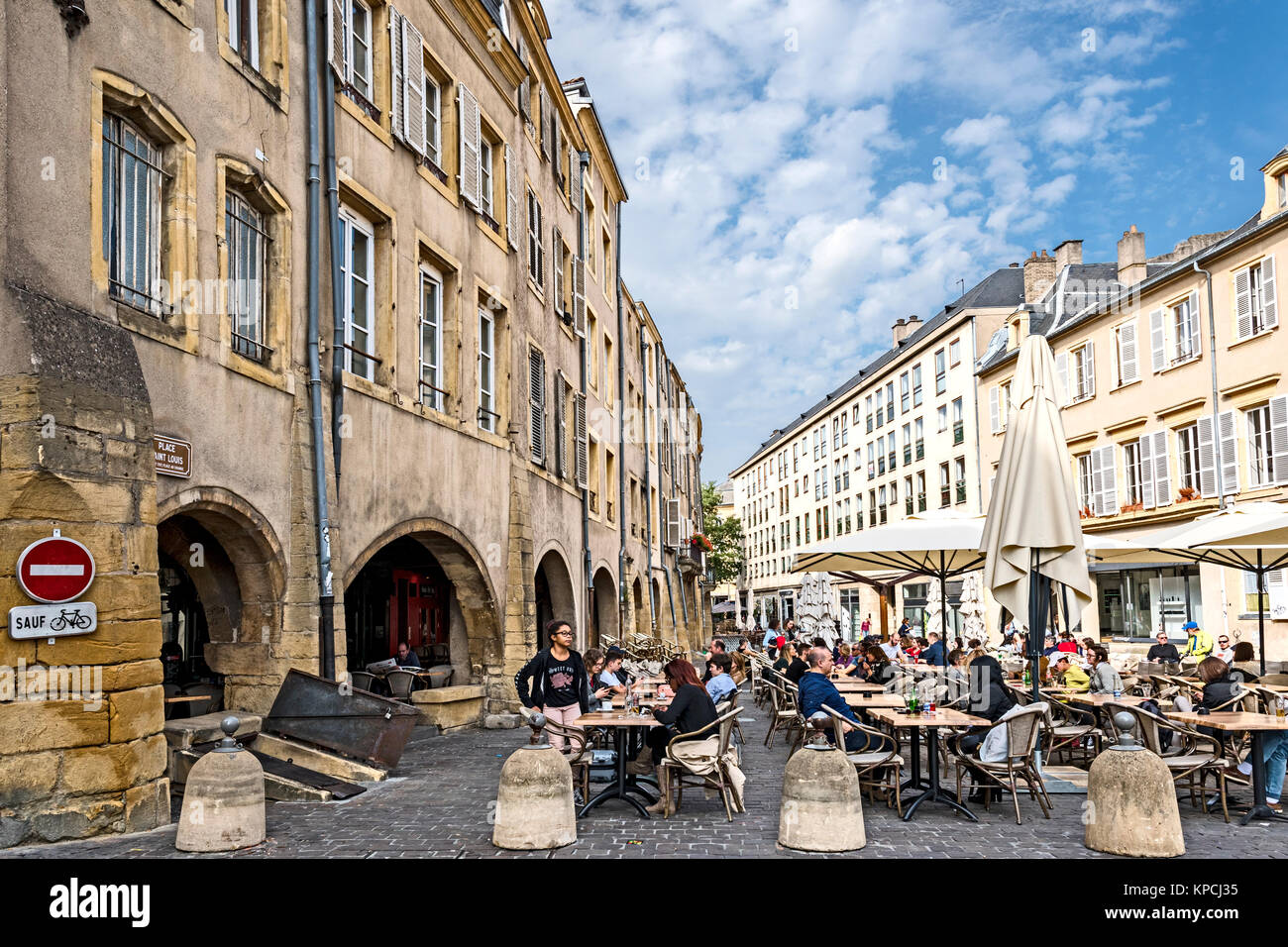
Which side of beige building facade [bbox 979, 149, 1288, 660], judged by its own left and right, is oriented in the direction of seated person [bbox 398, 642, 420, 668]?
front

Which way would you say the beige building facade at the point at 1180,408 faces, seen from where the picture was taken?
facing the viewer and to the left of the viewer

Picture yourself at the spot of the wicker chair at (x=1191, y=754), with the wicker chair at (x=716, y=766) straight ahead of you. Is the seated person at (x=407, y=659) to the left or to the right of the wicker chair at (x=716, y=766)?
right

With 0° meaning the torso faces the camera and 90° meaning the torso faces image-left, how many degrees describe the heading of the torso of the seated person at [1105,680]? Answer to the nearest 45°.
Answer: approximately 90°

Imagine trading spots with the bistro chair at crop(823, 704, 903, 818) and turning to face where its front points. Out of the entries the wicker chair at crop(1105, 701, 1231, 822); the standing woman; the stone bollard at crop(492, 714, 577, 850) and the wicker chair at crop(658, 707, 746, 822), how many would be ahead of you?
1

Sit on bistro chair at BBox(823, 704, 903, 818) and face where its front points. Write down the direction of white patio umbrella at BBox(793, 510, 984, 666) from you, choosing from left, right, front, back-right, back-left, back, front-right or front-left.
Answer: left

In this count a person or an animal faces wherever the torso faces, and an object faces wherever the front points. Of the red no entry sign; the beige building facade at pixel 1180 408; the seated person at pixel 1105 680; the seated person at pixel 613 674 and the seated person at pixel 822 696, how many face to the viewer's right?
2

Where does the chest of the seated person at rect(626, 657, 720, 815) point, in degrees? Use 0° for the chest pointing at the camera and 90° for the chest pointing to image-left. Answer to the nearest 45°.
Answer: approximately 90°

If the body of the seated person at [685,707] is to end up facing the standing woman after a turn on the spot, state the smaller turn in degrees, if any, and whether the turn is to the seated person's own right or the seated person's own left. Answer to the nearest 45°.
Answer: approximately 45° to the seated person's own right

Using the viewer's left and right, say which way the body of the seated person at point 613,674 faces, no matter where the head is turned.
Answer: facing to the right of the viewer

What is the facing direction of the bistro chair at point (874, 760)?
to the viewer's right

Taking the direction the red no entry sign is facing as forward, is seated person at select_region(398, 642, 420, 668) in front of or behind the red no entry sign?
behind

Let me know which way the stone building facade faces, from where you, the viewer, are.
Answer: facing the viewer and to the right of the viewer
